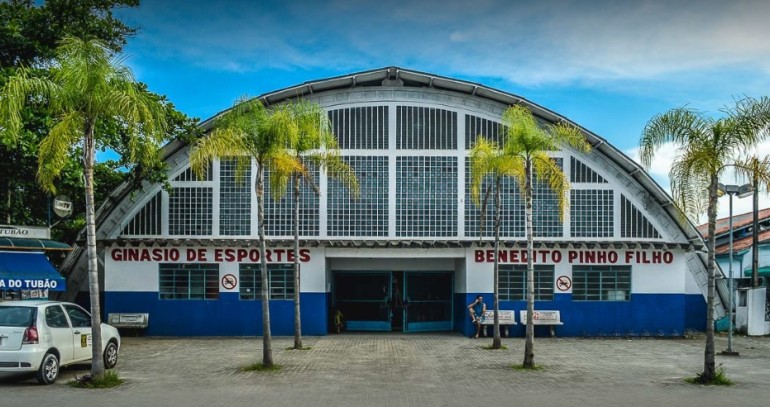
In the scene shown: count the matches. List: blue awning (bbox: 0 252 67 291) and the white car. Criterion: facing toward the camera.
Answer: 1

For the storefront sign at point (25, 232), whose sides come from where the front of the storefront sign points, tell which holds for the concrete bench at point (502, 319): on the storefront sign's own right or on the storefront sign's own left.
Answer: on the storefront sign's own left

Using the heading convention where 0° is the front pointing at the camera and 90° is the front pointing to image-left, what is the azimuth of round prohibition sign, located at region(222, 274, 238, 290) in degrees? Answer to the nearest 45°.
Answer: approximately 0°

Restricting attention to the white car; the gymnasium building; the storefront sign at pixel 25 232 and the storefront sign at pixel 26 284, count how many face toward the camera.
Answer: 3

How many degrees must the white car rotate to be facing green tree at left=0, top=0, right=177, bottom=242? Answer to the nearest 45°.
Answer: approximately 45° to its left

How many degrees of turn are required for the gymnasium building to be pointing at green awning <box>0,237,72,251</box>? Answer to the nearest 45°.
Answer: approximately 45° to its right

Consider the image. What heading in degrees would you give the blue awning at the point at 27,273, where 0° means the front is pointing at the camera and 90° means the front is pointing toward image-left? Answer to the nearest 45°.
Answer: approximately 0°

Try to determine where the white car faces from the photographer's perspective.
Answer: facing away from the viewer and to the right of the viewer

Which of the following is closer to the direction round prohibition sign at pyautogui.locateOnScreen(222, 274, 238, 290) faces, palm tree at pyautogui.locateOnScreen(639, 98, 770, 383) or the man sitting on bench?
the palm tree
